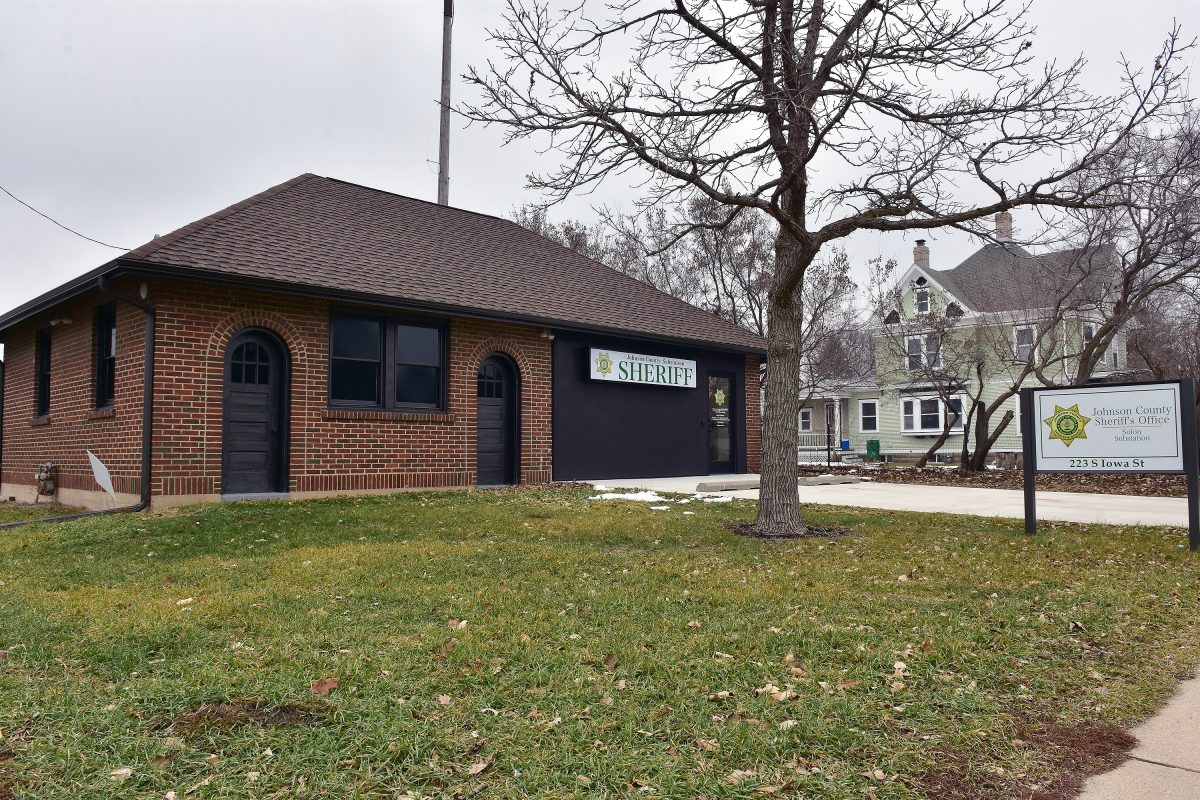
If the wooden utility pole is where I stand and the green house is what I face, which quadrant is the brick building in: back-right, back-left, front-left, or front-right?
back-right

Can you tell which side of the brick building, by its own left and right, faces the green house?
left

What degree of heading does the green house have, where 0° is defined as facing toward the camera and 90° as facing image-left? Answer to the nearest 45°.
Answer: approximately 315°

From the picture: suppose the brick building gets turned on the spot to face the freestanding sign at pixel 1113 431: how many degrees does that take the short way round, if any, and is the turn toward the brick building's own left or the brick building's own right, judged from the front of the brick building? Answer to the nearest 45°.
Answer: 0° — it already faces it

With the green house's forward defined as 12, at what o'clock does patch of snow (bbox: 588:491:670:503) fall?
The patch of snow is roughly at 2 o'clock from the green house.

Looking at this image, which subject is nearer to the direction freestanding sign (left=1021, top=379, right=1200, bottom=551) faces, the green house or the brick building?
the brick building

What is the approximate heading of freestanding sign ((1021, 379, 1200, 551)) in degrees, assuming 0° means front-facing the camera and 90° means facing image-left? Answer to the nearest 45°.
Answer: approximately 45°
